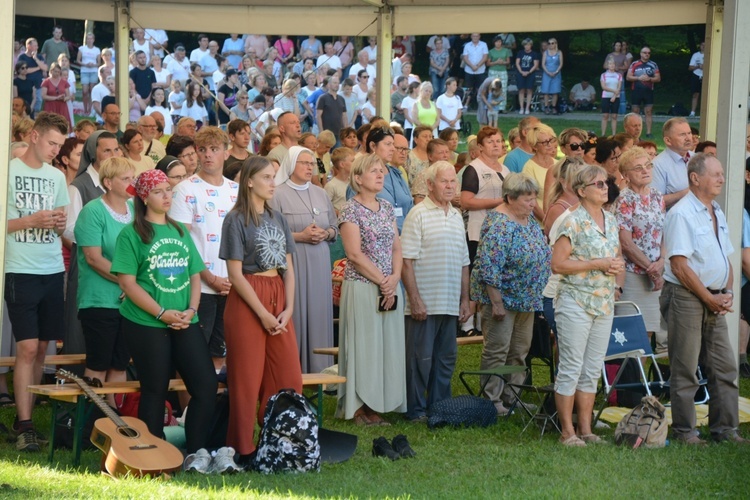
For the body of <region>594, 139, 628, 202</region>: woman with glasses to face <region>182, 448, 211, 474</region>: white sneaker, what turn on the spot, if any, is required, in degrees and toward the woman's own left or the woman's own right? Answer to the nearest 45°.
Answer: approximately 90° to the woman's own right

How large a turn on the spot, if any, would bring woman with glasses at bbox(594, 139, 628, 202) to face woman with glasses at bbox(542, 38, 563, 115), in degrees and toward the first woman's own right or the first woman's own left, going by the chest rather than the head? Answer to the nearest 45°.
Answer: approximately 135° to the first woman's own left

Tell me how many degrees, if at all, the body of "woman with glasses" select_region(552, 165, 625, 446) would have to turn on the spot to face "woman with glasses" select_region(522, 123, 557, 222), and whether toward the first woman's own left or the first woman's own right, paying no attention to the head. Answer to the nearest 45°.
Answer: approximately 135° to the first woman's own left

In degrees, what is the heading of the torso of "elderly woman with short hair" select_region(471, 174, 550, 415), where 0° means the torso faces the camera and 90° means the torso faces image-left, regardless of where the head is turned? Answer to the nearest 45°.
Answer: approximately 315°

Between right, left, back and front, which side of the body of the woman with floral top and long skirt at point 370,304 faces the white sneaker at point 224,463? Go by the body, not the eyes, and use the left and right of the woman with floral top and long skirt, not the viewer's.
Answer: right

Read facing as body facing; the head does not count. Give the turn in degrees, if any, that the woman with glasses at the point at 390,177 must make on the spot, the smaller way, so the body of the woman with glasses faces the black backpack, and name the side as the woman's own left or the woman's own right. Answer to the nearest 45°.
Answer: approximately 45° to the woman's own right

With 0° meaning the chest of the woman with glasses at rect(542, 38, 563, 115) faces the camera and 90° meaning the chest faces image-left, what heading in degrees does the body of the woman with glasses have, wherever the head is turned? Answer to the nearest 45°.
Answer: approximately 0°

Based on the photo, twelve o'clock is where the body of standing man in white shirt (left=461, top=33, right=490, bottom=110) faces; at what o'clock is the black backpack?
The black backpack is roughly at 12 o'clock from the standing man in white shirt.

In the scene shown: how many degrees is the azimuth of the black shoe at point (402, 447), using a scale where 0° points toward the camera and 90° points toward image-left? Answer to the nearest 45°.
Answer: approximately 315°
